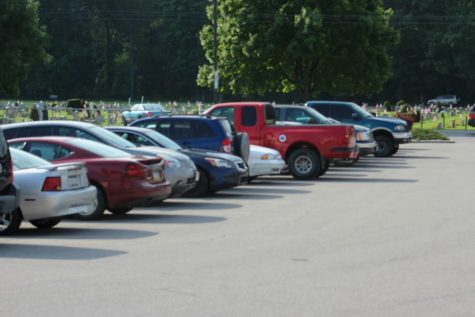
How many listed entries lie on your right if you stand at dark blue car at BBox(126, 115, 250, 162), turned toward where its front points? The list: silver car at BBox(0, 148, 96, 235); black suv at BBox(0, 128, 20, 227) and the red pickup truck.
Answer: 1

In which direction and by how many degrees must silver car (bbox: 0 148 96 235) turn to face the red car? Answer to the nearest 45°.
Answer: approximately 90° to its right

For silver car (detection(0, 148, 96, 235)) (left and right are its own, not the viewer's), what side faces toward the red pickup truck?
right

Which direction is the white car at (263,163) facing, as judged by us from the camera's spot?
facing the viewer and to the right of the viewer

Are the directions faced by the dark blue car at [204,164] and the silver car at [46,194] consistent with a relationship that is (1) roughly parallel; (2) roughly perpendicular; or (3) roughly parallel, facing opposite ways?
roughly parallel, facing opposite ways

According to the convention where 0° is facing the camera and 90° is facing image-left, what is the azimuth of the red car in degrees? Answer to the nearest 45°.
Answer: approximately 135°

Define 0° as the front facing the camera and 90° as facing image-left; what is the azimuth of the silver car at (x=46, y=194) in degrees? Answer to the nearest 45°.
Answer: approximately 135°
